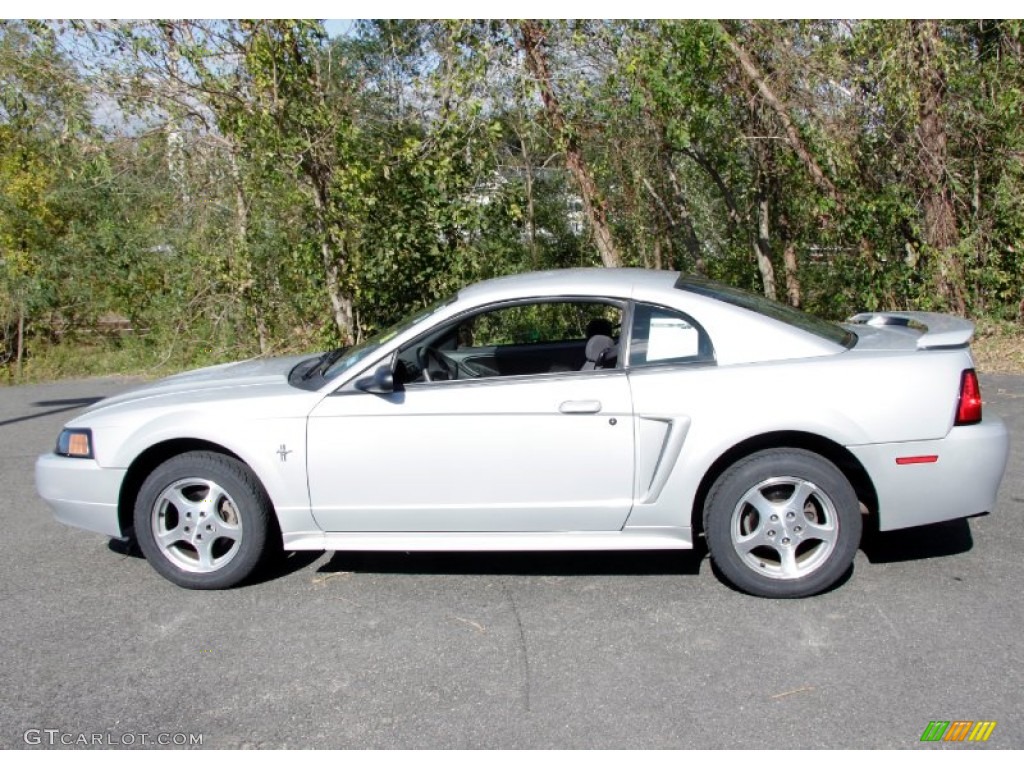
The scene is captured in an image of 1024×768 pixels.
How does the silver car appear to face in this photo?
to the viewer's left

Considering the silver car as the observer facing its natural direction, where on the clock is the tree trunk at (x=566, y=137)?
The tree trunk is roughly at 3 o'clock from the silver car.
